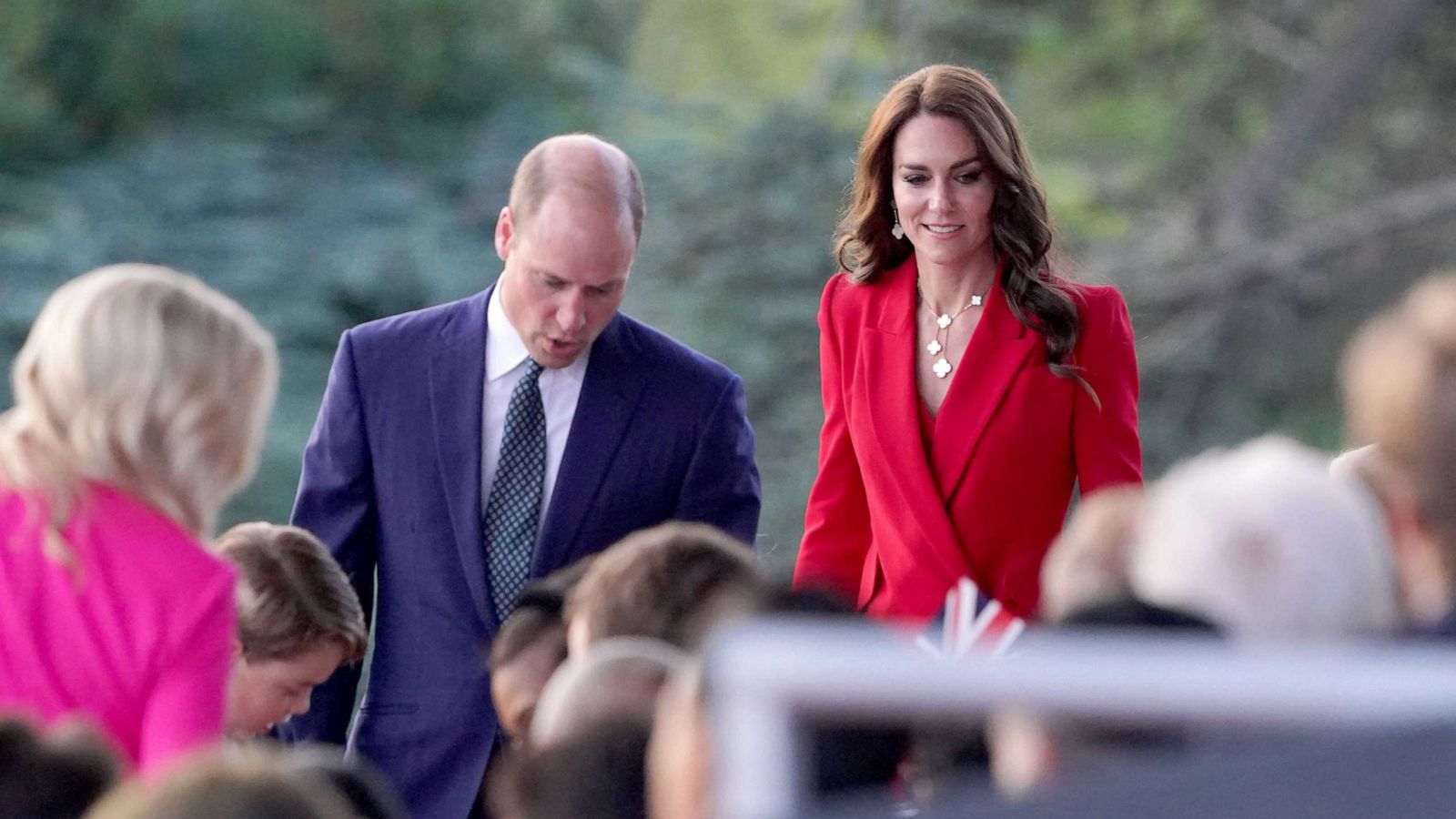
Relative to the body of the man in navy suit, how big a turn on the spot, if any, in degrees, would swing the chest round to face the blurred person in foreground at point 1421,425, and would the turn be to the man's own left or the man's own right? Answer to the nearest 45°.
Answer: approximately 45° to the man's own left

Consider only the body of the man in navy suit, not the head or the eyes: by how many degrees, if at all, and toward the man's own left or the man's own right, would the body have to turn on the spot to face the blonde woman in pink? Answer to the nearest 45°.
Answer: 0° — they already face them

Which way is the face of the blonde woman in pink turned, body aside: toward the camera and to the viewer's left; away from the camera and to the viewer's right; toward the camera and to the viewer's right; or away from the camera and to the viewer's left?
away from the camera and to the viewer's right

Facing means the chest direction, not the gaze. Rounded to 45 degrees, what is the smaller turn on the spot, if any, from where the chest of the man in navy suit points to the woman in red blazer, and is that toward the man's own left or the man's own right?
approximately 90° to the man's own left

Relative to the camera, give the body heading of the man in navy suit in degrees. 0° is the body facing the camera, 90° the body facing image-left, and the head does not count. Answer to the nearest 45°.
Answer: approximately 0°

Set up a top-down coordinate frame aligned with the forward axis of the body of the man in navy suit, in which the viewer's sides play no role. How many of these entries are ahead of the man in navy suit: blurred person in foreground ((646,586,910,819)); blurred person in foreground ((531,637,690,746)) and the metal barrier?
3
